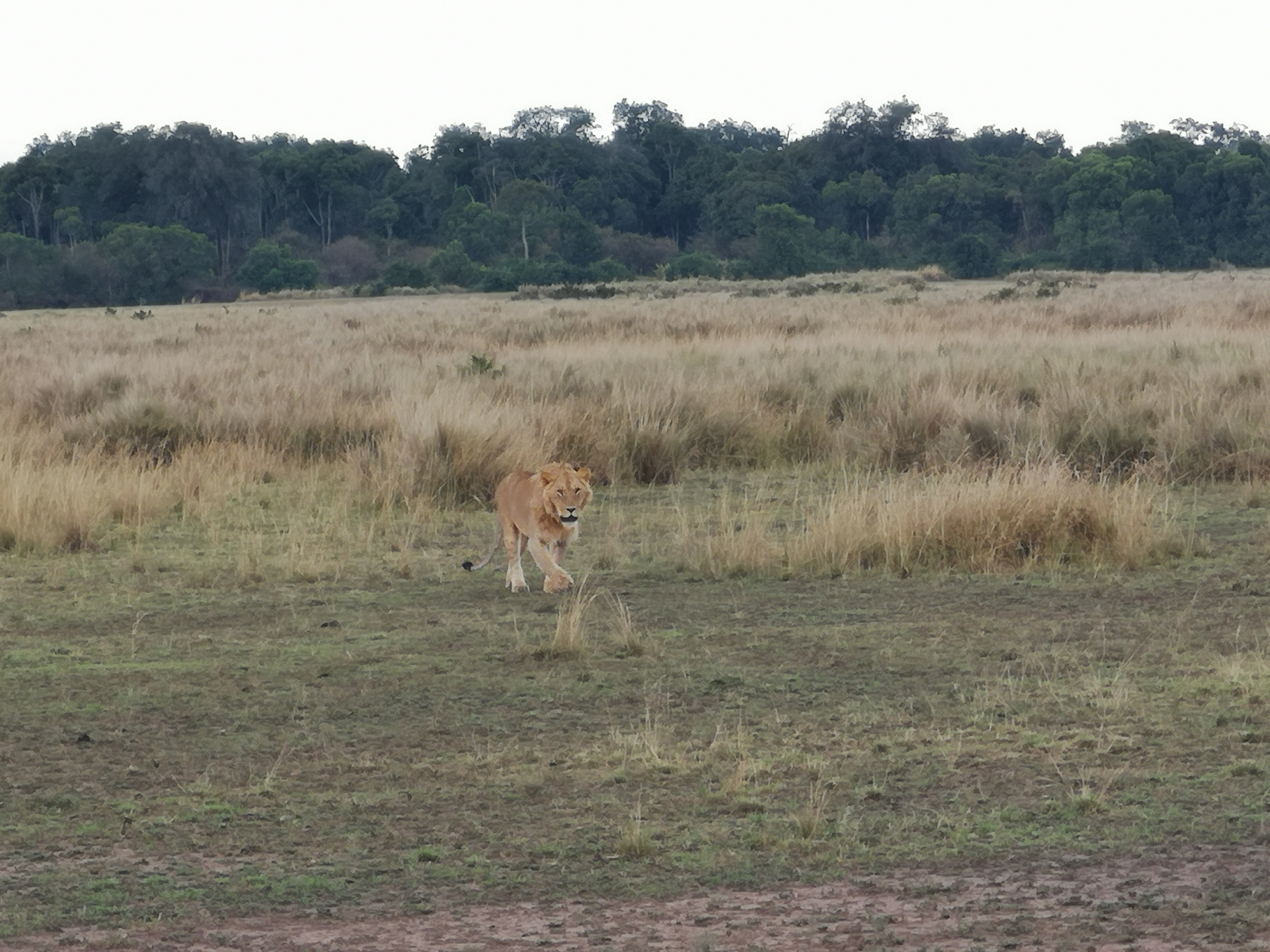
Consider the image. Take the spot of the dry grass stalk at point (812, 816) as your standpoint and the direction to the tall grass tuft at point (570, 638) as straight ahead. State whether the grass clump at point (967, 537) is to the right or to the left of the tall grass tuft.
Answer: right

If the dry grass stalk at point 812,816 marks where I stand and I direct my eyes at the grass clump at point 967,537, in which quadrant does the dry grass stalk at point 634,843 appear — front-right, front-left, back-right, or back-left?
back-left

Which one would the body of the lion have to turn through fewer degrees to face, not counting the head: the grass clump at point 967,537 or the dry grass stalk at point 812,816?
the dry grass stalk

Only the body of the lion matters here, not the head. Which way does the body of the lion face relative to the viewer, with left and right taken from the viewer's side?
facing the viewer and to the right of the viewer

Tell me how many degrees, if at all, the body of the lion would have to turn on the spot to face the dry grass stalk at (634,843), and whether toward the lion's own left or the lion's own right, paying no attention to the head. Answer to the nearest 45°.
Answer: approximately 45° to the lion's own right

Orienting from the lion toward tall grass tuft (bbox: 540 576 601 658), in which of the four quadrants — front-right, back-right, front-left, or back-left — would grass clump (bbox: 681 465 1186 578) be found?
back-left

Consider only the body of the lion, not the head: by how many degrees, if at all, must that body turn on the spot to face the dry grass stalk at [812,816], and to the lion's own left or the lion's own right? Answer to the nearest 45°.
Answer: approximately 45° to the lion's own right

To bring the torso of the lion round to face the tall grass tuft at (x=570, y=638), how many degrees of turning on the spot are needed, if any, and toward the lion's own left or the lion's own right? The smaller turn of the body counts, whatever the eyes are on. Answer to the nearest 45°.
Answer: approximately 45° to the lion's own right

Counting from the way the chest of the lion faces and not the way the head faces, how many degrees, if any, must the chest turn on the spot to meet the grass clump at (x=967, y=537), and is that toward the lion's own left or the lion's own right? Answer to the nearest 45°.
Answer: approximately 45° to the lion's own left
